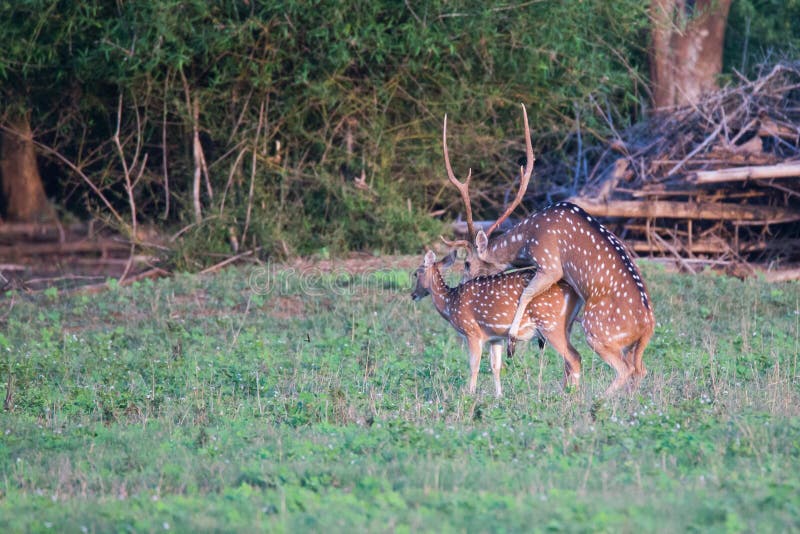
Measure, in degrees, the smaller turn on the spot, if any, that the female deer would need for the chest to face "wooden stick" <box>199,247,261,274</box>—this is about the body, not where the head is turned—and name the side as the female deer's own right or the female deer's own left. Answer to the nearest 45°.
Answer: approximately 45° to the female deer's own right

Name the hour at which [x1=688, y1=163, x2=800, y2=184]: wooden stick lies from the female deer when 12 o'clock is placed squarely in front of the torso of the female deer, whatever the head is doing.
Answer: The wooden stick is roughly at 4 o'clock from the female deer.

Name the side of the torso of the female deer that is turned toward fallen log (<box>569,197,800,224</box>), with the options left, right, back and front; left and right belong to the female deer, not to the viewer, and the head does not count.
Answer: right

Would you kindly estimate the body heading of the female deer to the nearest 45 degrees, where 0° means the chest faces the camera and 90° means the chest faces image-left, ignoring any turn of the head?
approximately 90°
